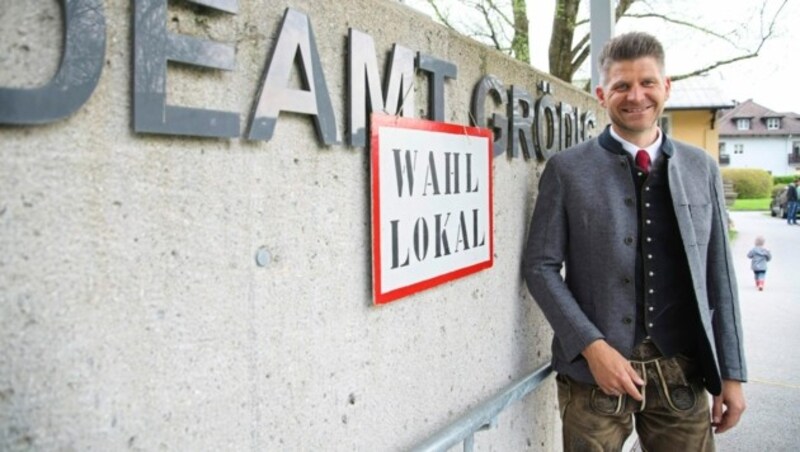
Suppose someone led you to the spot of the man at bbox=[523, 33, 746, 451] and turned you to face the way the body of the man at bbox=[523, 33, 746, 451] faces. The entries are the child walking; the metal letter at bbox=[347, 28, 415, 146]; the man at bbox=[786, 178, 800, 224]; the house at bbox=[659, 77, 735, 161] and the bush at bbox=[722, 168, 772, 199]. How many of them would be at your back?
4

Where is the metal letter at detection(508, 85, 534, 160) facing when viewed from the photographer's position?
facing the viewer and to the right of the viewer

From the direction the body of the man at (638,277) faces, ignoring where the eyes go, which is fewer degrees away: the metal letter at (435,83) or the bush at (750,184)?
the metal letter

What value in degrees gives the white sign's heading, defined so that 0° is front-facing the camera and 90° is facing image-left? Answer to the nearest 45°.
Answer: approximately 315°

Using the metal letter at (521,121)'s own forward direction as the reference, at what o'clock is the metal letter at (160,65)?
the metal letter at (160,65) is roughly at 2 o'clock from the metal letter at (521,121).

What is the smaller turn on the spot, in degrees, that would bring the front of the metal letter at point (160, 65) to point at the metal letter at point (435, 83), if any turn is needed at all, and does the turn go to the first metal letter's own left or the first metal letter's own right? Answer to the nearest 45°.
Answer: approximately 90° to the first metal letter's own left

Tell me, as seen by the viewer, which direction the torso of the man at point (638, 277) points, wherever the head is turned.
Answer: toward the camera

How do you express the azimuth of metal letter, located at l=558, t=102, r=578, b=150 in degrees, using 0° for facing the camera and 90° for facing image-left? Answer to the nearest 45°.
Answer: approximately 315°
